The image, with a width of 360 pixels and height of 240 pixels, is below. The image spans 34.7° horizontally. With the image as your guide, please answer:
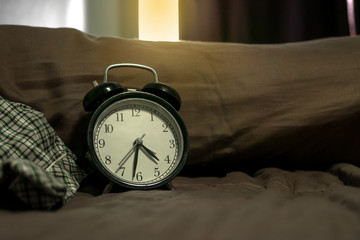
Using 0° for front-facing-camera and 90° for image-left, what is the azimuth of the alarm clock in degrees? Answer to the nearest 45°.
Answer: approximately 0°
